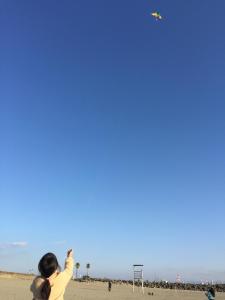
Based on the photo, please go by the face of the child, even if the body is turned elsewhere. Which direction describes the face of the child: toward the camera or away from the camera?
away from the camera

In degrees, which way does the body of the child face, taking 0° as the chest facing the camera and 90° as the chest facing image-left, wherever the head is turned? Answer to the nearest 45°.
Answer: approximately 225°
